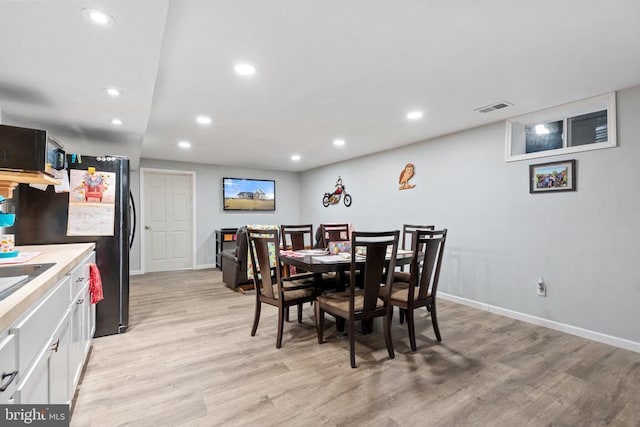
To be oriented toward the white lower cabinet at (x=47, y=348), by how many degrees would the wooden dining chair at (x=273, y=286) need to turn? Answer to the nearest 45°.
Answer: approximately 180°

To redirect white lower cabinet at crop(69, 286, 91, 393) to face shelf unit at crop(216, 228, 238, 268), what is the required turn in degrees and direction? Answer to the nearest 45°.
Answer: approximately 45° to its left

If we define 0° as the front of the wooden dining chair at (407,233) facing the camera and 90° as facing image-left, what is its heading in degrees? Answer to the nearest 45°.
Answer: approximately 45°

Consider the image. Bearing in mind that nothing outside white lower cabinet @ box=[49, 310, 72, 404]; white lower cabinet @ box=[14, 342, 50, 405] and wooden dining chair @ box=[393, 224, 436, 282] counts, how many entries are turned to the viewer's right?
2

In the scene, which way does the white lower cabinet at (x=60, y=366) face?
to the viewer's right

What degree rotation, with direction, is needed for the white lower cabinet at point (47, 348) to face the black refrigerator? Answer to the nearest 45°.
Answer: approximately 90° to its left

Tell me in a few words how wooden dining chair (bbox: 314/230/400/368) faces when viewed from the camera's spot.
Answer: facing away from the viewer and to the left of the viewer

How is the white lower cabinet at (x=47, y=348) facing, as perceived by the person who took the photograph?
facing to the right of the viewer

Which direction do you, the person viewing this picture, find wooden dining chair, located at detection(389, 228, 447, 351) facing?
facing away from the viewer and to the left of the viewer
